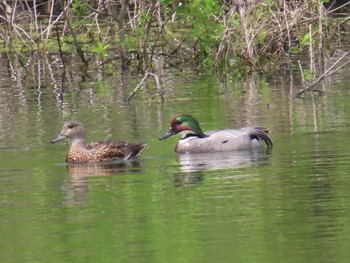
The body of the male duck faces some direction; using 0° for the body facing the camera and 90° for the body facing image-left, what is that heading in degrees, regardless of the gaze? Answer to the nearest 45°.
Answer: approximately 90°

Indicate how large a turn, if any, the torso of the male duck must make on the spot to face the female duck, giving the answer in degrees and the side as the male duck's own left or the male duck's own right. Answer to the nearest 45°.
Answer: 0° — it already faces it

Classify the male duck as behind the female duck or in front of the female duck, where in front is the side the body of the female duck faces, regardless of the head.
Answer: behind

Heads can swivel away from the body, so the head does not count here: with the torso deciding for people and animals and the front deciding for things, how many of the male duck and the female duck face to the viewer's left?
2

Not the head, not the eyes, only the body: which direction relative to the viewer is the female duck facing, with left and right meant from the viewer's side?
facing to the left of the viewer
